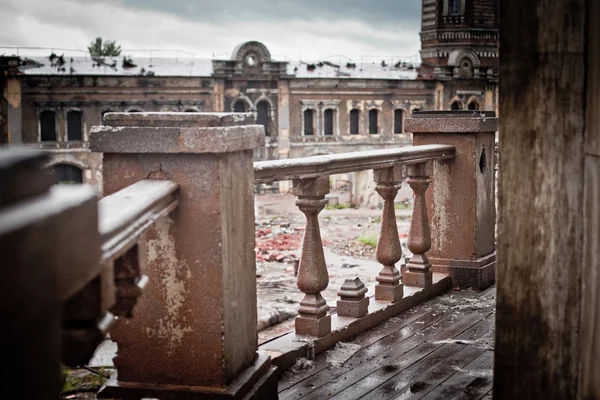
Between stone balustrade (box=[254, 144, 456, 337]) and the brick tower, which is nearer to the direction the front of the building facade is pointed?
the stone balustrade

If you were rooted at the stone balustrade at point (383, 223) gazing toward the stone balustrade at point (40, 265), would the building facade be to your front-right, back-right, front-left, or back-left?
back-right

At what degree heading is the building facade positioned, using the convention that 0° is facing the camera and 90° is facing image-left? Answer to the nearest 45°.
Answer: approximately 0°

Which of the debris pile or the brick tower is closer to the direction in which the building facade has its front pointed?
the debris pile

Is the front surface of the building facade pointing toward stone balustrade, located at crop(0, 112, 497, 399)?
yes

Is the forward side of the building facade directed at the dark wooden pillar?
yes

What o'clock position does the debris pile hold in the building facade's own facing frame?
The debris pile is roughly at 12 o'clock from the building facade.

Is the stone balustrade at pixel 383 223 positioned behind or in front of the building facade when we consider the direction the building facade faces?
in front

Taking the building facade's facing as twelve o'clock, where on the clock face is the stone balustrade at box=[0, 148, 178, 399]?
The stone balustrade is roughly at 12 o'clock from the building facade.

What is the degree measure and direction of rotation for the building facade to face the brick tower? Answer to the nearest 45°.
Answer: approximately 135° to its left
